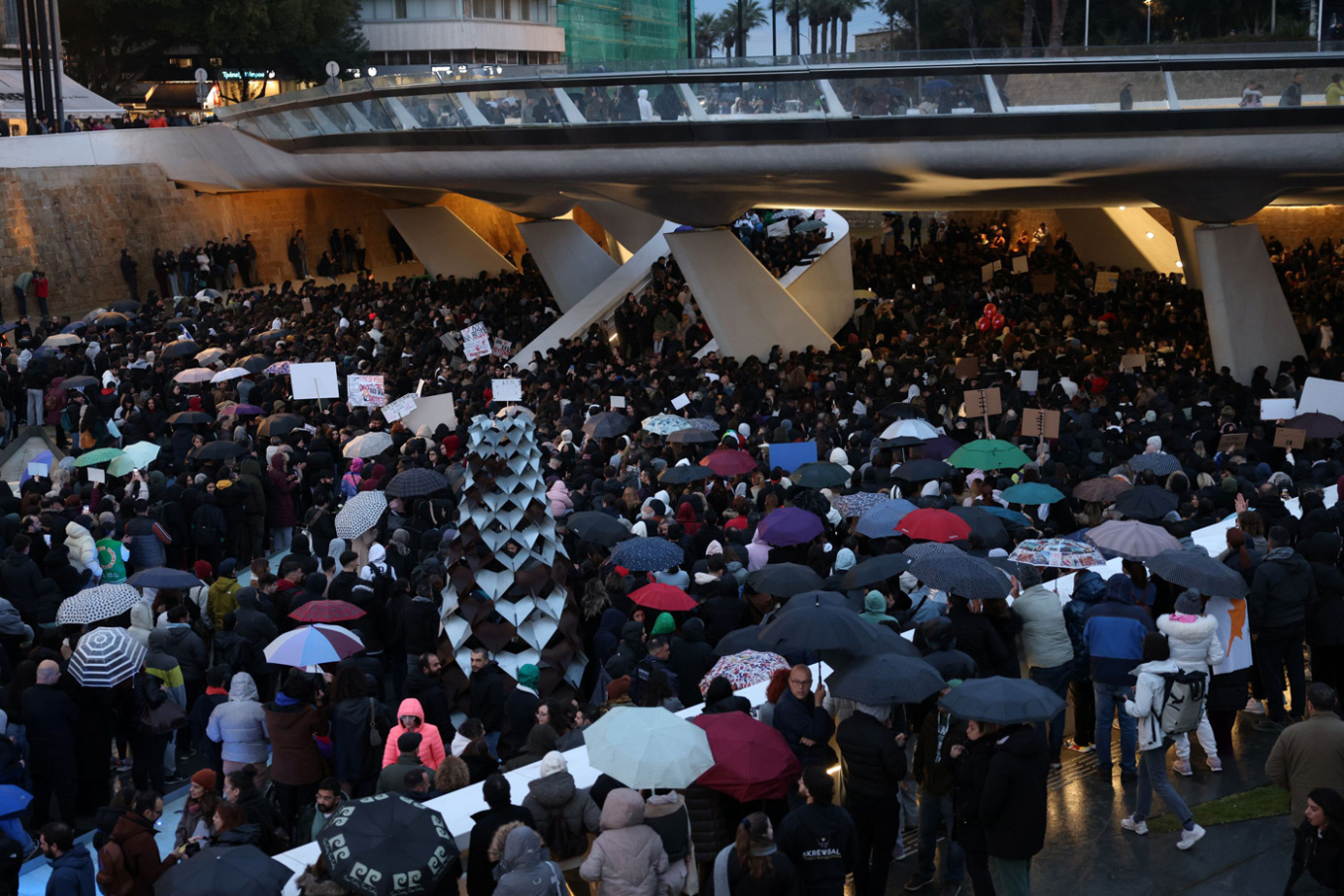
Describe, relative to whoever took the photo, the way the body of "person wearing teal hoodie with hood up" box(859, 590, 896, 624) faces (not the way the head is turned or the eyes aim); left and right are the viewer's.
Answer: facing away from the viewer

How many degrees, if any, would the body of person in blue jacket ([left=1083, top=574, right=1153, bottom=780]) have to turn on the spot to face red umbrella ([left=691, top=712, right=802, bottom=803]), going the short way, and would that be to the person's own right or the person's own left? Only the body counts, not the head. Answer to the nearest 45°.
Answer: approximately 135° to the person's own left

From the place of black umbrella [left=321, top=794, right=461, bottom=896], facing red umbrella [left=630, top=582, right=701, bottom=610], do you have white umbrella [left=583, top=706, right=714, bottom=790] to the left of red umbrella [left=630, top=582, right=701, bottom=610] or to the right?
right

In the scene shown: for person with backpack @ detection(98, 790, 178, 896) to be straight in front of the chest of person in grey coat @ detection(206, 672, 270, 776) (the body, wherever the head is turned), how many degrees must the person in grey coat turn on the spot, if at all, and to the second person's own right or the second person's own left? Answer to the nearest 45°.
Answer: approximately 180°

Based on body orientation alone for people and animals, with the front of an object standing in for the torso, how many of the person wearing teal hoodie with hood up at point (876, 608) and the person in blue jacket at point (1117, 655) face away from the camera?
2

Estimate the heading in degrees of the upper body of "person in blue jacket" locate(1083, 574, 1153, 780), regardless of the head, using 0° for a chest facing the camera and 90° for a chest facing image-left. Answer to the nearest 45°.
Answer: approximately 180°

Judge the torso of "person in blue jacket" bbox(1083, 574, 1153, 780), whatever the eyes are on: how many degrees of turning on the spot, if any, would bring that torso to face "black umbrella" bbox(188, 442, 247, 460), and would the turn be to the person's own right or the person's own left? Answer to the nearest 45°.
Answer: approximately 45° to the person's own left
